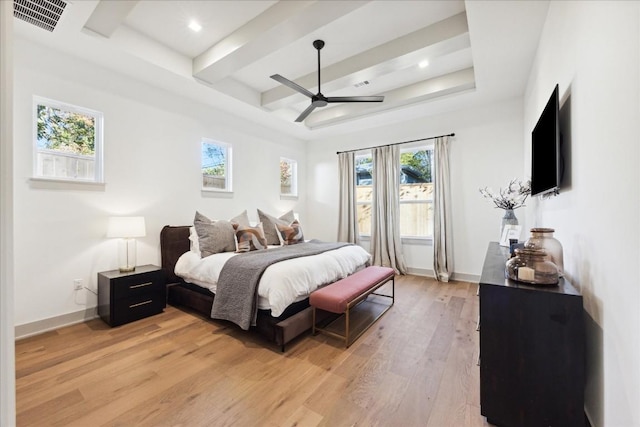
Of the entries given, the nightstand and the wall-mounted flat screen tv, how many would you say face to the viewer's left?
1

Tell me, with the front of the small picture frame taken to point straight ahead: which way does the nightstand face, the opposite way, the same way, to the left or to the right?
the opposite way

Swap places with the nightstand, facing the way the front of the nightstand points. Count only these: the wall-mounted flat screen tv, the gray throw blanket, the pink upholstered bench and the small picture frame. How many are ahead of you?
4

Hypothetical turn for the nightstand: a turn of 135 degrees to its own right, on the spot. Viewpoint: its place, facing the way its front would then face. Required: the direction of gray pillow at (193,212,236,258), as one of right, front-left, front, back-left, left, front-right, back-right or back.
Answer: back

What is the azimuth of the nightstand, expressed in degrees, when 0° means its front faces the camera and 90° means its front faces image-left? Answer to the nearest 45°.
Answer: approximately 315°

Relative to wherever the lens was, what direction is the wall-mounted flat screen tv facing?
facing to the left of the viewer

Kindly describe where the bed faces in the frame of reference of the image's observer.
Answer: facing the viewer and to the right of the viewer

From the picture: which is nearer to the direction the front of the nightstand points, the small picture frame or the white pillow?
the small picture frame

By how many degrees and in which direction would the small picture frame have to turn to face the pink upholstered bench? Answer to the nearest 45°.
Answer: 0° — it already faces it

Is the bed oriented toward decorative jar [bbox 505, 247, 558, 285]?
yes

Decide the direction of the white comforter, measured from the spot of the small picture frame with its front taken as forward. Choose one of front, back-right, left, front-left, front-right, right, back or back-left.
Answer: front

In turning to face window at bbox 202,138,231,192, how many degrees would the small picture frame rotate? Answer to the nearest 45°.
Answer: approximately 45° to its right

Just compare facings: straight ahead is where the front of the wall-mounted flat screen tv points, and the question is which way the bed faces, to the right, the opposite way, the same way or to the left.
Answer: the opposite way

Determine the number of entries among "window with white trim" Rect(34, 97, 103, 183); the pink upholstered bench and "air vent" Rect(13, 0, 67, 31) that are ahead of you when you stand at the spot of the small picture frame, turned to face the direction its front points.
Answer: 3
